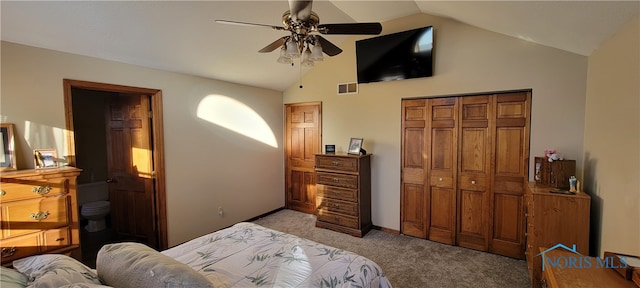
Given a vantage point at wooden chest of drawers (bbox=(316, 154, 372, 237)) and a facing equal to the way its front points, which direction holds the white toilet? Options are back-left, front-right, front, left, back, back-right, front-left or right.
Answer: front-right

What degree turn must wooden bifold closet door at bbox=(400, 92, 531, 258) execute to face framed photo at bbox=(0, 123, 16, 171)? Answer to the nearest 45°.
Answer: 0° — it already faces it

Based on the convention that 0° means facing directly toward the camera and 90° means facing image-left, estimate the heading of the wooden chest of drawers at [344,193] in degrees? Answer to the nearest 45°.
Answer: approximately 45°

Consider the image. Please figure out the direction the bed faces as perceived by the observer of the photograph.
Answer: facing away from the viewer and to the right of the viewer

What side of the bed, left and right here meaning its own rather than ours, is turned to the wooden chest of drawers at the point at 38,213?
left

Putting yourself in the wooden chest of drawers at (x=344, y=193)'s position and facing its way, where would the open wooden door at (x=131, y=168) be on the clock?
The open wooden door is roughly at 1 o'clock from the wooden chest of drawers.

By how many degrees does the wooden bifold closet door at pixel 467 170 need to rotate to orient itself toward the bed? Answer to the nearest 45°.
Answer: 0° — it already faces it
